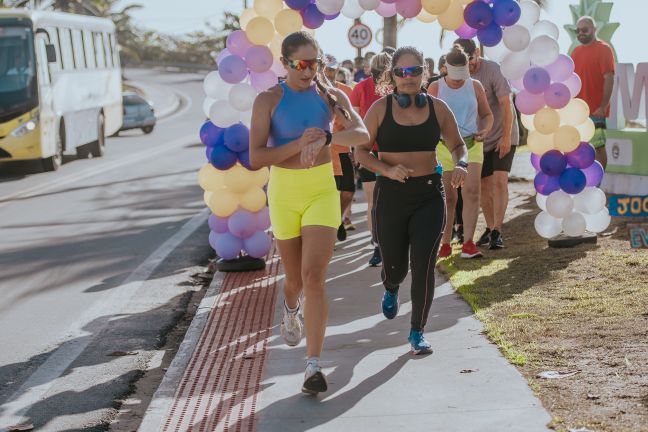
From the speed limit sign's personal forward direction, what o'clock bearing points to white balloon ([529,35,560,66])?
The white balloon is roughly at 12 o'clock from the speed limit sign.

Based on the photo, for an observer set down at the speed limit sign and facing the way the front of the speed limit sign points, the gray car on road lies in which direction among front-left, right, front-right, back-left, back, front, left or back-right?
back-right

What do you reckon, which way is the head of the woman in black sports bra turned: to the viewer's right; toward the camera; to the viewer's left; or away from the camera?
toward the camera

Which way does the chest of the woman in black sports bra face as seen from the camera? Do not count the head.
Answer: toward the camera

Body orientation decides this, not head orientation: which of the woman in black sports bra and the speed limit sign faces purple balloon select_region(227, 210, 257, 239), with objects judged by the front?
the speed limit sign

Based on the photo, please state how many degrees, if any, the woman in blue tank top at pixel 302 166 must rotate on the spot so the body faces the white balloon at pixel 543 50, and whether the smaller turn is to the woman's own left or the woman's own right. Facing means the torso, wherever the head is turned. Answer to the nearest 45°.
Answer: approximately 135° to the woman's own left

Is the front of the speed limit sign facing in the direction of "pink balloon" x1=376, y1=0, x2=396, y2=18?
yes

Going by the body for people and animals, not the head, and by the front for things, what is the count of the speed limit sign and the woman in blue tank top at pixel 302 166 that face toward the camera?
2

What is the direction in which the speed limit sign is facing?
toward the camera

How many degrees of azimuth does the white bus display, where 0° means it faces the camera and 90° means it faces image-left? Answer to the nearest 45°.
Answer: approximately 45°

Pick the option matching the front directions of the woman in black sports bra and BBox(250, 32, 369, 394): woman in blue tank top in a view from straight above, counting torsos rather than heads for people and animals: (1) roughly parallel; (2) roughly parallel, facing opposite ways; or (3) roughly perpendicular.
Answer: roughly parallel

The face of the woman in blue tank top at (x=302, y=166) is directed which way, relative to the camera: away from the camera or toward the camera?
toward the camera

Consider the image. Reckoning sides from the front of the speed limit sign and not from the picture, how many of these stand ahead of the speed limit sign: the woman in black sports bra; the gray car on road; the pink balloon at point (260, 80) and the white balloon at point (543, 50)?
3

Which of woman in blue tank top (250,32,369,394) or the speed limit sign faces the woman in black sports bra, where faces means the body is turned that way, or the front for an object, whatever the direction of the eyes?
the speed limit sign

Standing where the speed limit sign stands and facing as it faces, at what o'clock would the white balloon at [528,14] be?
The white balloon is roughly at 12 o'clock from the speed limit sign.

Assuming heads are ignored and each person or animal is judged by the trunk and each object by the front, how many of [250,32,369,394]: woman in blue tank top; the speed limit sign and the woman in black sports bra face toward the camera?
3

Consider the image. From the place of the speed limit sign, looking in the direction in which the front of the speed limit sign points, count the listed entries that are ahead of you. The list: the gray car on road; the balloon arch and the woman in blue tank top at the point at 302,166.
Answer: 2
